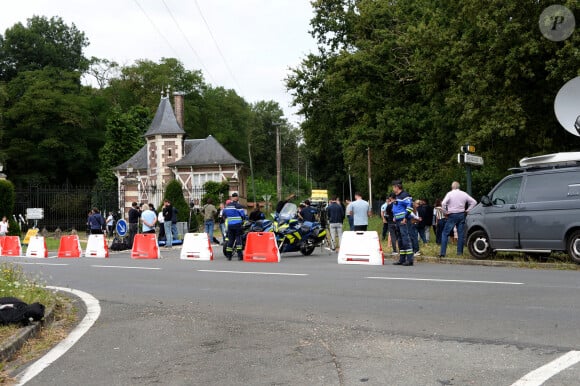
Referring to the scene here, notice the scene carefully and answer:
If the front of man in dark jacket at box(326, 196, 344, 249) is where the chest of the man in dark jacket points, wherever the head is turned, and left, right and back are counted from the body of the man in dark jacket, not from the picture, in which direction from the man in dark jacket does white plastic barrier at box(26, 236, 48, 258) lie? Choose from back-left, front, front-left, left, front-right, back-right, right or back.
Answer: left

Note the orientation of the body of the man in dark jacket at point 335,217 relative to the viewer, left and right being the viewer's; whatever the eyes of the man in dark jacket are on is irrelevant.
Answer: facing away from the viewer

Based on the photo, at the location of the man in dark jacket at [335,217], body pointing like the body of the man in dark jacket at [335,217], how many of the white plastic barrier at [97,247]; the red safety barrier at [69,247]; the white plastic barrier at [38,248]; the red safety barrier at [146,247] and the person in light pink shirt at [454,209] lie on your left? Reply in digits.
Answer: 4

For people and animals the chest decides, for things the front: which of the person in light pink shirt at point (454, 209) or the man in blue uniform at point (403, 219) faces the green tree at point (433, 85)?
the person in light pink shirt

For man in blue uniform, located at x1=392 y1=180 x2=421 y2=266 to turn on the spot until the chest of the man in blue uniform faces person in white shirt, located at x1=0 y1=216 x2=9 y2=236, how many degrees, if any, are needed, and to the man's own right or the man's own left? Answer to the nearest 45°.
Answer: approximately 45° to the man's own right

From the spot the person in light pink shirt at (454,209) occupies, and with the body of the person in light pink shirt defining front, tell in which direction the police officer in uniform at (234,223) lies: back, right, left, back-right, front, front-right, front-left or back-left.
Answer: left

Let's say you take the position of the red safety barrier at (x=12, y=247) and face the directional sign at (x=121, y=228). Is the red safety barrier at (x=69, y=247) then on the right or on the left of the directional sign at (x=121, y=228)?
right

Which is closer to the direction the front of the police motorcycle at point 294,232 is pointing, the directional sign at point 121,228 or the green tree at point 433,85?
the directional sign

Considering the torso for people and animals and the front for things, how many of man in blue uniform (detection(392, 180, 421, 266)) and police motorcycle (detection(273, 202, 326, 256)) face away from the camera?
0

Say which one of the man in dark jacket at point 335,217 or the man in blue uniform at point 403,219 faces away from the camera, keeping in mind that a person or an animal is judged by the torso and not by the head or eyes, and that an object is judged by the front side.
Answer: the man in dark jacket

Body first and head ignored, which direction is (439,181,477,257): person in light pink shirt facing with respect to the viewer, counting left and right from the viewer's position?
facing away from the viewer

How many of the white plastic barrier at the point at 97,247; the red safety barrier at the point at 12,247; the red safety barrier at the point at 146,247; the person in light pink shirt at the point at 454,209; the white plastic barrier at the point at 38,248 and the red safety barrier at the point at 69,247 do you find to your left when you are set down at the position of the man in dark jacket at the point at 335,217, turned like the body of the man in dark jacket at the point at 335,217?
5

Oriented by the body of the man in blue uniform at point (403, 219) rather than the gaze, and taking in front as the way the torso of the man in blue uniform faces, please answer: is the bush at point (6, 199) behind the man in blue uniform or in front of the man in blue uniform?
in front

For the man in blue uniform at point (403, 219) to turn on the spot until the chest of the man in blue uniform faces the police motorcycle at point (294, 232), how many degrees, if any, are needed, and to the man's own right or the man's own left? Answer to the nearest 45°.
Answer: approximately 45° to the man's own right
